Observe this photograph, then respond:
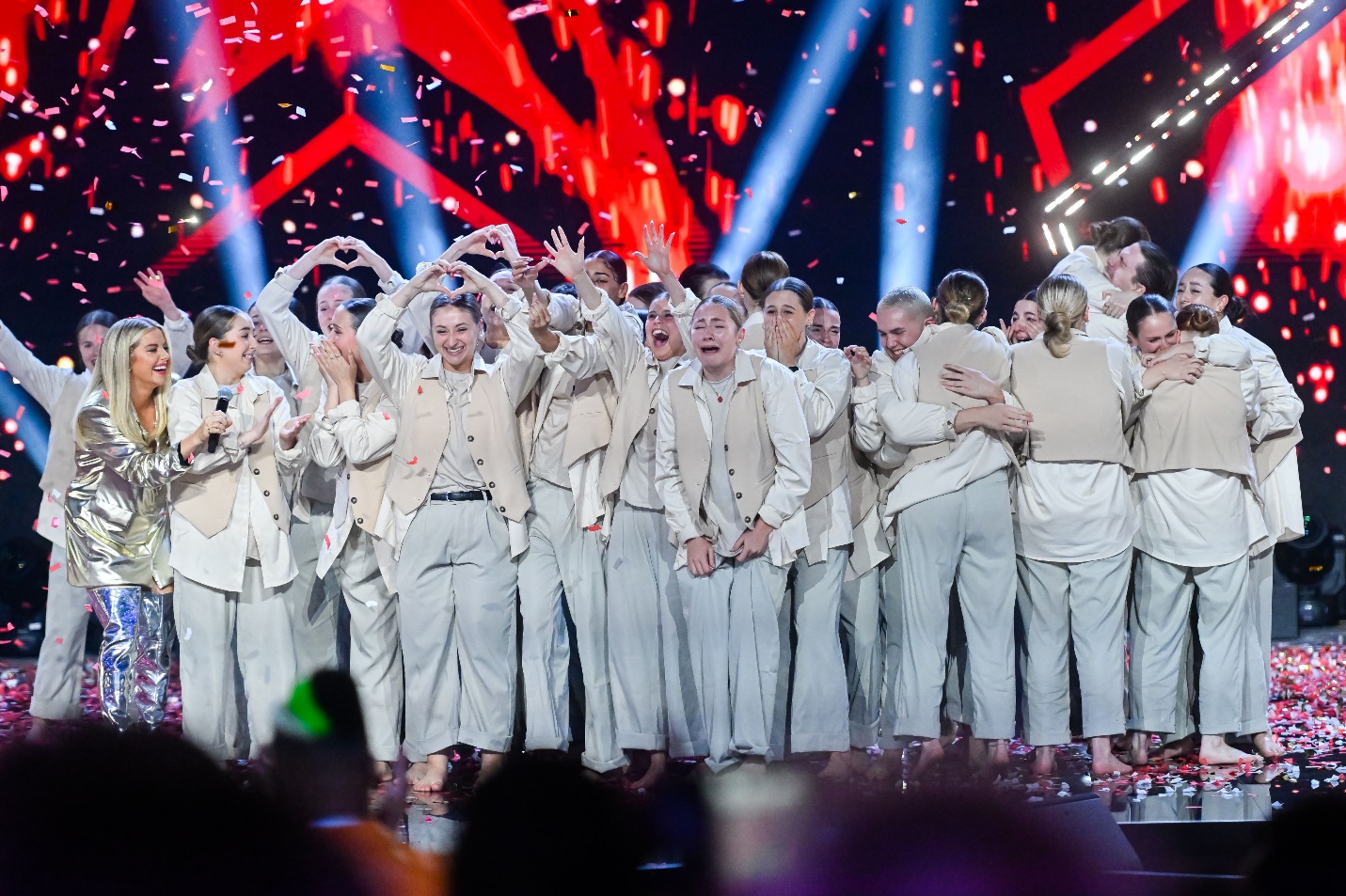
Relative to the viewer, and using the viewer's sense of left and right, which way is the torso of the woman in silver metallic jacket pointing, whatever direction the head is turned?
facing the viewer and to the right of the viewer
